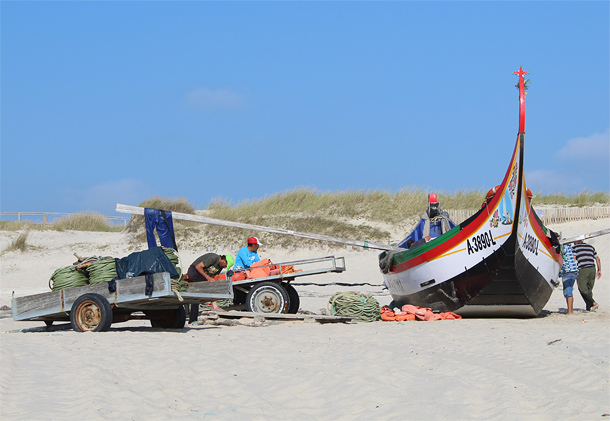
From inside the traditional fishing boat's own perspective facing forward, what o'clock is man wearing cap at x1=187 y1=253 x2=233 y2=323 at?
The man wearing cap is roughly at 4 o'clock from the traditional fishing boat.

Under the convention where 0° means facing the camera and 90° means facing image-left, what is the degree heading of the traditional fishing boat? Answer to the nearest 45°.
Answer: approximately 315°

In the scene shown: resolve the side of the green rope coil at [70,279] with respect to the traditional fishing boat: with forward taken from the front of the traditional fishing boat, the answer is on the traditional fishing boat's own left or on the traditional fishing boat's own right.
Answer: on the traditional fishing boat's own right

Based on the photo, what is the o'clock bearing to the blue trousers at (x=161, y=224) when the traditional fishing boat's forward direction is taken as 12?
The blue trousers is roughly at 4 o'clock from the traditional fishing boat.

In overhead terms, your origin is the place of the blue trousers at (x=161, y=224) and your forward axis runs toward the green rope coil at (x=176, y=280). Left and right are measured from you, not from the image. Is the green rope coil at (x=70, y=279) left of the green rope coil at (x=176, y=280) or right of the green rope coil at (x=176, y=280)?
right

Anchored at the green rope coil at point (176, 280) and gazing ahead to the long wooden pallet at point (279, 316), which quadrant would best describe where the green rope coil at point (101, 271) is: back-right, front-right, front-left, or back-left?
back-left

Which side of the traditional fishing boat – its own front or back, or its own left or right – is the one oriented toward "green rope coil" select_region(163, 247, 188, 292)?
right

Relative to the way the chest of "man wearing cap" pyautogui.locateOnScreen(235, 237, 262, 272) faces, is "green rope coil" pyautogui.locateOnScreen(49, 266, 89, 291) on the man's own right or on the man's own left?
on the man's own right

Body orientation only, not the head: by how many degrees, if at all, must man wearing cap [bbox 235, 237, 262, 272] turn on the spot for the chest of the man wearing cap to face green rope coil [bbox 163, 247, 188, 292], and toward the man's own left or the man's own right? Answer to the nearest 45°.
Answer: approximately 45° to the man's own right

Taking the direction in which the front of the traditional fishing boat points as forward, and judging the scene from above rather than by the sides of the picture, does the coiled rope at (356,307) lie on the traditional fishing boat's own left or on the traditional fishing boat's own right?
on the traditional fishing boat's own right

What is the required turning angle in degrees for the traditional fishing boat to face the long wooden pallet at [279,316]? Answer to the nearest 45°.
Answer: approximately 135° to its right

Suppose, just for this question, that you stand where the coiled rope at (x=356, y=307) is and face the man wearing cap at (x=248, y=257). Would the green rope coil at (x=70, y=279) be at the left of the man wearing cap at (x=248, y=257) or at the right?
left

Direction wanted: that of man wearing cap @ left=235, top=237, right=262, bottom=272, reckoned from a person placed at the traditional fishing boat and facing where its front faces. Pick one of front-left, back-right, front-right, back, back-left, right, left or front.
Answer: back-right
